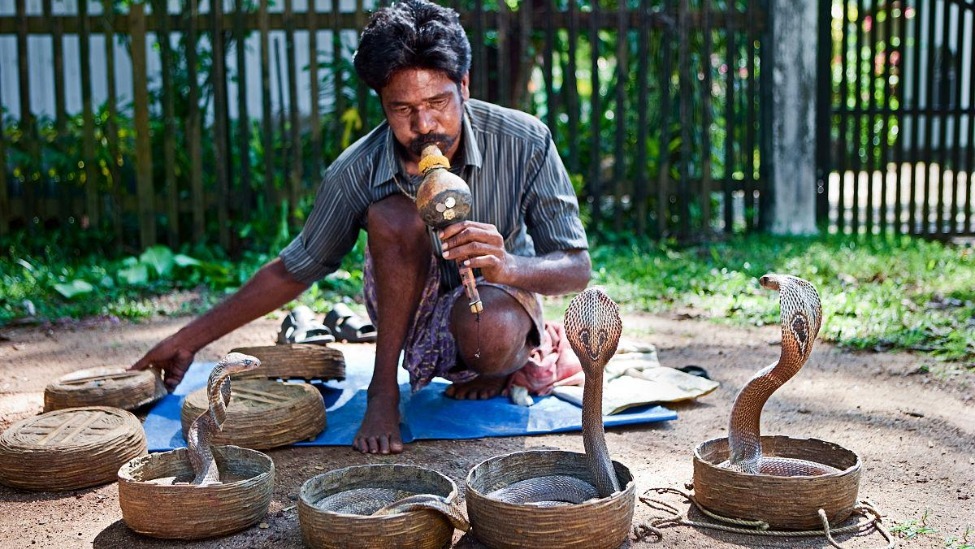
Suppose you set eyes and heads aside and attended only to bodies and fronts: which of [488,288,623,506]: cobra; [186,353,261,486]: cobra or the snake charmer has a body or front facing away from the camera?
[488,288,623,506]: cobra

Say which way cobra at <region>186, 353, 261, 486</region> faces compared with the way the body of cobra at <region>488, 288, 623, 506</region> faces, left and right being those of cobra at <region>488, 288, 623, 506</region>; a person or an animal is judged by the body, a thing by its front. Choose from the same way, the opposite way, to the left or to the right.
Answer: to the right

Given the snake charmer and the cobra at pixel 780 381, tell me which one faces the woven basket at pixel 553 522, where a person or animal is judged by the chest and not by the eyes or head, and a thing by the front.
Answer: the snake charmer

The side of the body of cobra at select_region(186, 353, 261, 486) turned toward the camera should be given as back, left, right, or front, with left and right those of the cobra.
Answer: right

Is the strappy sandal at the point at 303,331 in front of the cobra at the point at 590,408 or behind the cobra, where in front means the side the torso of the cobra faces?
in front

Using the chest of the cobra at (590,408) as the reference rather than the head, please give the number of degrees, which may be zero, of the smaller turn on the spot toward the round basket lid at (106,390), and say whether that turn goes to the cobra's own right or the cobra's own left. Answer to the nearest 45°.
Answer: approximately 45° to the cobra's own left

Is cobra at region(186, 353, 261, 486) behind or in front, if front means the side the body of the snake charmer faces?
in front

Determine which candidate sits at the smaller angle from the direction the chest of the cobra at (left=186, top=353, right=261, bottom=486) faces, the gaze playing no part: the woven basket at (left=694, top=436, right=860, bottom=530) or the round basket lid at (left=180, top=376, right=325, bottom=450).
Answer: the woven basket

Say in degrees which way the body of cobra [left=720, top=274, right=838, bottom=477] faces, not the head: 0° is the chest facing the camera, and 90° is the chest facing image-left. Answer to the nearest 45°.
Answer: approximately 135°

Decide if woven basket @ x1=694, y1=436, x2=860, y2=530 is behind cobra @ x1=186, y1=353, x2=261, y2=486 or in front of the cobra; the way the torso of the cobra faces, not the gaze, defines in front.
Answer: in front

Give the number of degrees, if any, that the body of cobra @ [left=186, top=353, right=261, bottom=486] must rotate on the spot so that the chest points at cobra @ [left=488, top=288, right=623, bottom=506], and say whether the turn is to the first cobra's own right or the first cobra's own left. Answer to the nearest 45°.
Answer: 0° — it already faces it

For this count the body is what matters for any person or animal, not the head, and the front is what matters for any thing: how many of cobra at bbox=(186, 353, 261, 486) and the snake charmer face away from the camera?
0
